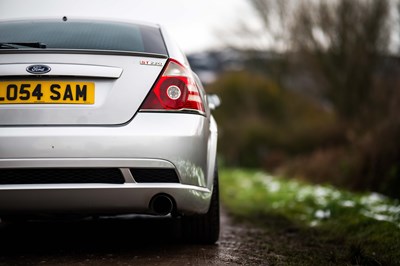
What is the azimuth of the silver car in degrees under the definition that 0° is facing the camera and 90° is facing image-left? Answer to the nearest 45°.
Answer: approximately 180°
